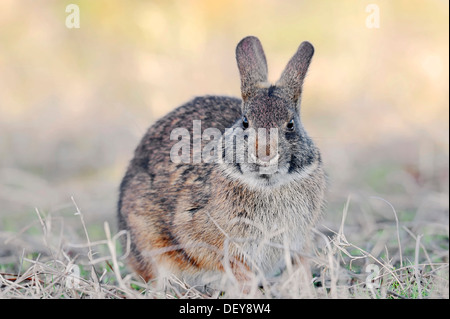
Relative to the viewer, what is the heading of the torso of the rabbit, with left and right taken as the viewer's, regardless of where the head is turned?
facing the viewer and to the right of the viewer
